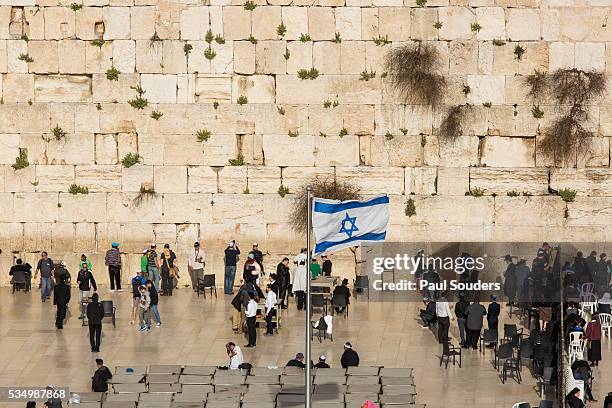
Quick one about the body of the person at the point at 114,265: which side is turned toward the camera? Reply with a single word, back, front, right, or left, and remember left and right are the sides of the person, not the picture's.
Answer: back

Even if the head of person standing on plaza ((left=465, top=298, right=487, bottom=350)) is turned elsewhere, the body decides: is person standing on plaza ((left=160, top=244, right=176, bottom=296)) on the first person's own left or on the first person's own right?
on the first person's own left

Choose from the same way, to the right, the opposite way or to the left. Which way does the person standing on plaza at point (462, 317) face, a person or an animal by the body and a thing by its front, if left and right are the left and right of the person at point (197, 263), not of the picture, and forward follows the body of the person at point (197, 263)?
the opposite way

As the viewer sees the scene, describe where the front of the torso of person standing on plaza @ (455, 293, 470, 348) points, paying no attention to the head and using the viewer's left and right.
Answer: facing away from the viewer

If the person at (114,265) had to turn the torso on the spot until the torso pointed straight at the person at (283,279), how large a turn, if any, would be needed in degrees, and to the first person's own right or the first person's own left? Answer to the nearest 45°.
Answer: approximately 135° to the first person's own right

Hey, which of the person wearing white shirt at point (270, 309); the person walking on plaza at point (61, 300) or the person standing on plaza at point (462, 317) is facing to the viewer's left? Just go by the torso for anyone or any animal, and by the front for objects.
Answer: the person wearing white shirt

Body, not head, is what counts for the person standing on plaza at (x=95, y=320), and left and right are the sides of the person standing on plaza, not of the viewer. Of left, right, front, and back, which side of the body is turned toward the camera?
back

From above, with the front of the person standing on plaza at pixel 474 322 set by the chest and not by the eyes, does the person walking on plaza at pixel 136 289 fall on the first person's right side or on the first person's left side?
on the first person's left side
